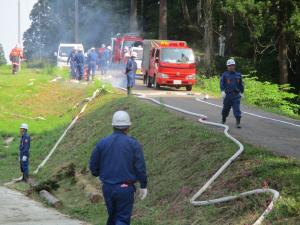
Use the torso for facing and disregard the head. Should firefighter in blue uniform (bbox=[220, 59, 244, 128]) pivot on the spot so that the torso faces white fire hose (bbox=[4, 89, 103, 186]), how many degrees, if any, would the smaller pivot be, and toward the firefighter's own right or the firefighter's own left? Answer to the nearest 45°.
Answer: approximately 135° to the firefighter's own right

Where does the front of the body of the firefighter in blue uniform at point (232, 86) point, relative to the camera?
toward the camera

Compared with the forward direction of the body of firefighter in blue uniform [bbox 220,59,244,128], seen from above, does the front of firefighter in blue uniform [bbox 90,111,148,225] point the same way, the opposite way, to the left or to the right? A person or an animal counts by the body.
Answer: the opposite way

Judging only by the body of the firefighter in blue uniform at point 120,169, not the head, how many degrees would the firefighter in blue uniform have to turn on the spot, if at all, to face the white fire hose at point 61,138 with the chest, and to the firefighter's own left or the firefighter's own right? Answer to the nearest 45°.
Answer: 0° — they already face it

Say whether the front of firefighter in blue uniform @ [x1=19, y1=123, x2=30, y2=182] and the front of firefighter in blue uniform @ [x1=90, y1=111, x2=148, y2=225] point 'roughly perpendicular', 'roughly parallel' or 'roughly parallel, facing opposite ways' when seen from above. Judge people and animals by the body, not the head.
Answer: roughly perpendicular

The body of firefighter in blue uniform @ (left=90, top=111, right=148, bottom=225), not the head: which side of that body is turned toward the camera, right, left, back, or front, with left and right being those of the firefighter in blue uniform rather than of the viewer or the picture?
back

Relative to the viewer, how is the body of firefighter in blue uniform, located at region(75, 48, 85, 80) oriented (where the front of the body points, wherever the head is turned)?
away from the camera

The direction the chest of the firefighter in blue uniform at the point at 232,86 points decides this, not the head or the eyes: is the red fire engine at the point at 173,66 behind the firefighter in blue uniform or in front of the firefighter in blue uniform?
behind

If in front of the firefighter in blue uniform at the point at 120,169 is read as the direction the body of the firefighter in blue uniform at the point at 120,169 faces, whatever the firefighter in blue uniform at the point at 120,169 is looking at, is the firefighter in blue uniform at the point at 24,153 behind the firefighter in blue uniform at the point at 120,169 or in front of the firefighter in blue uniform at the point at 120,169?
in front

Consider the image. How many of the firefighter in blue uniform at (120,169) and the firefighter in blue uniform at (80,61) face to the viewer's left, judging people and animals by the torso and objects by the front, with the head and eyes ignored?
0

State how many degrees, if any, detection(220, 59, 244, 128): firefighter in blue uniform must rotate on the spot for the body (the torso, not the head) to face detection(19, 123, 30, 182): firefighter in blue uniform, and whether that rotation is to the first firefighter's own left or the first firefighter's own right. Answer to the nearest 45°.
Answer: approximately 90° to the first firefighter's own right

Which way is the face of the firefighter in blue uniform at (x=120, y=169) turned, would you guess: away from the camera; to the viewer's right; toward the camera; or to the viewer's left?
away from the camera
